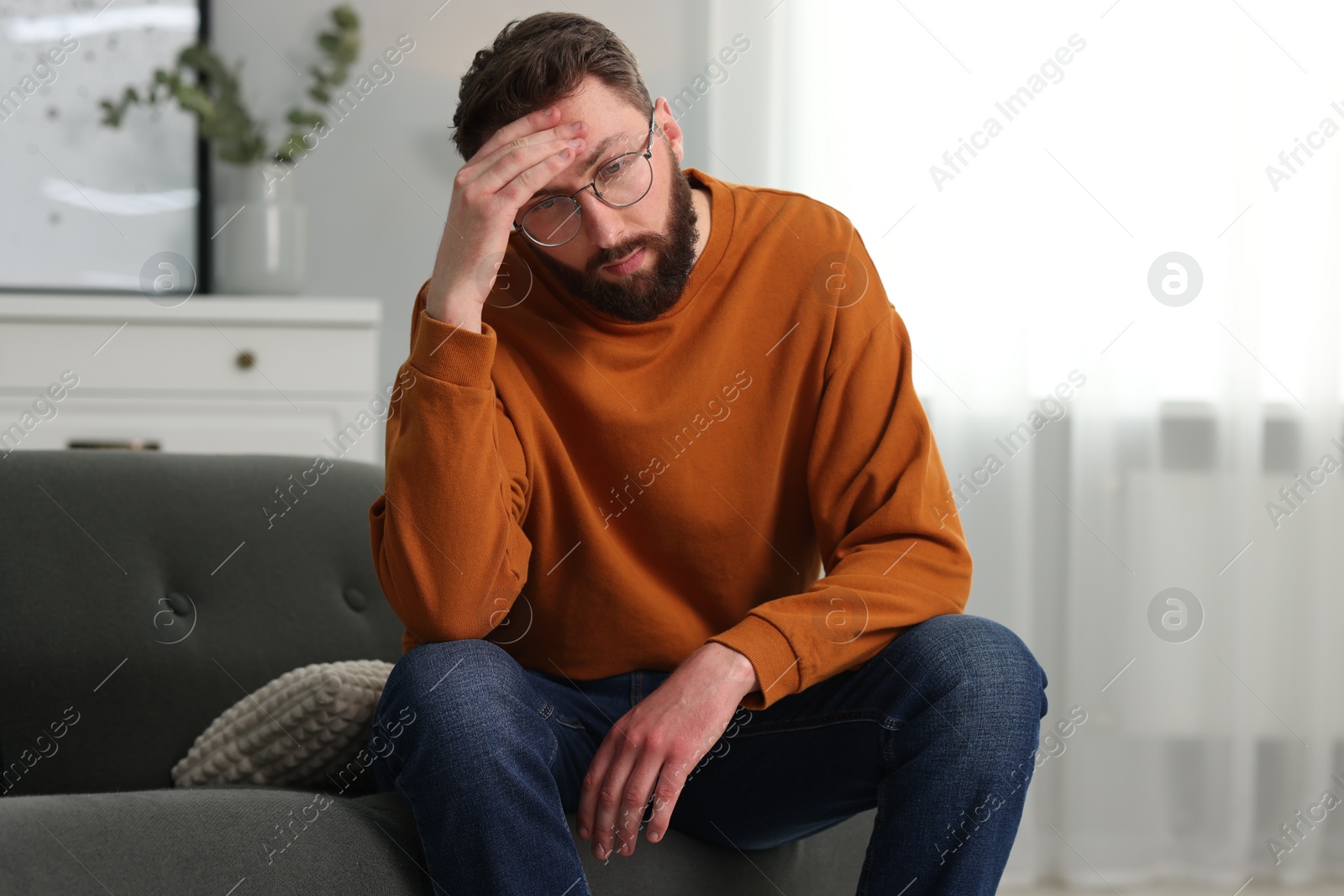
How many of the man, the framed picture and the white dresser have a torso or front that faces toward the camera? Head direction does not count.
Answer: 3

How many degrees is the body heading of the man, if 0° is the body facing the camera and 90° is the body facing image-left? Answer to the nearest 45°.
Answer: approximately 0°

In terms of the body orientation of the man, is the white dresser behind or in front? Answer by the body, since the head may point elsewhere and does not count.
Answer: behind

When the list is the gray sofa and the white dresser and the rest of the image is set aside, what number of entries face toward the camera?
2

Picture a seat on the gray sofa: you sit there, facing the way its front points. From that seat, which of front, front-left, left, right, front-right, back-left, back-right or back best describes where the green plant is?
back

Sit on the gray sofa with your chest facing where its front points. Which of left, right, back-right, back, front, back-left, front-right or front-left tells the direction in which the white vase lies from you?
back

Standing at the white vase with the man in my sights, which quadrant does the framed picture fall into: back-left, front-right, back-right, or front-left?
back-right
